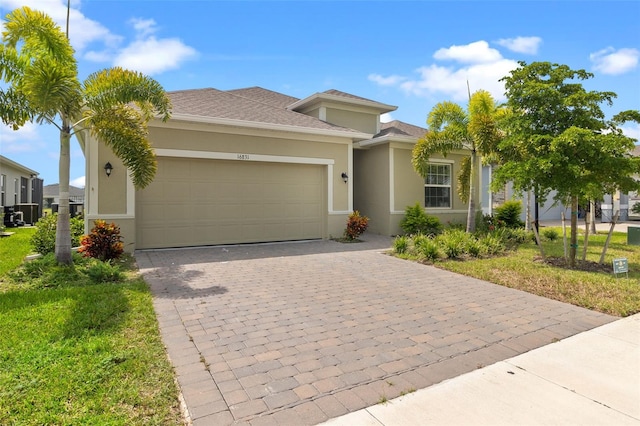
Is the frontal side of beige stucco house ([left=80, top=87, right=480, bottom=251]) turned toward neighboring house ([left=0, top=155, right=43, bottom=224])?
no

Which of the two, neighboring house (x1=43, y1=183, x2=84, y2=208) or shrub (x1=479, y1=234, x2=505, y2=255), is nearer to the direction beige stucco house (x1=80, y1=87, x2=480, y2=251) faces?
the shrub

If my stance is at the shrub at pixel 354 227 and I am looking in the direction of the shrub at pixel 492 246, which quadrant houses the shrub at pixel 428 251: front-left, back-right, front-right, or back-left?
front-right

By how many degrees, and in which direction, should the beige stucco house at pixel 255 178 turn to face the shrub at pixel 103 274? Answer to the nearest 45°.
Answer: approximately 90° to its right

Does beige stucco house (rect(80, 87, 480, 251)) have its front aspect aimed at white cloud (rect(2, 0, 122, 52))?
no

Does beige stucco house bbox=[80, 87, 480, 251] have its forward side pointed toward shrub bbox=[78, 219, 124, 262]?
no

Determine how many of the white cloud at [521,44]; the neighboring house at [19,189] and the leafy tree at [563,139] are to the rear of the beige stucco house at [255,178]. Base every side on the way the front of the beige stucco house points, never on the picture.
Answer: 1

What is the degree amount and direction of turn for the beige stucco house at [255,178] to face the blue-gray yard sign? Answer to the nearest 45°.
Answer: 0° — it already faces it

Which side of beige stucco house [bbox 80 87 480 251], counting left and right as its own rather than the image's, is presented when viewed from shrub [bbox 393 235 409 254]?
front

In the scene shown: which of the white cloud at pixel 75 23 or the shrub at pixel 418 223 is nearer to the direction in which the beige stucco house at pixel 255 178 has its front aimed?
the shrub

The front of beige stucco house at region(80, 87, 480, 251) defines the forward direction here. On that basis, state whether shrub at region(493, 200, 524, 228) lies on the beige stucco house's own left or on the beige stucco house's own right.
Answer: on the beige stucco house's own left
